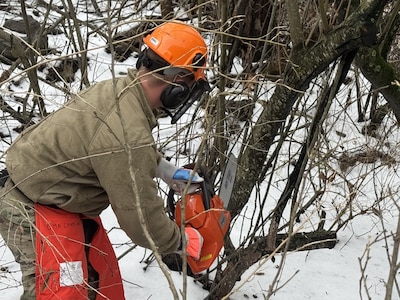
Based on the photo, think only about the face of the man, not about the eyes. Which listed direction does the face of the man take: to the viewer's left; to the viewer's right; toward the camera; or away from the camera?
to the viewer's right

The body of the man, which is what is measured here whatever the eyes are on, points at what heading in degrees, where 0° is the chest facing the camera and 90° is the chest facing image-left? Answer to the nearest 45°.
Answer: approximately 270°
